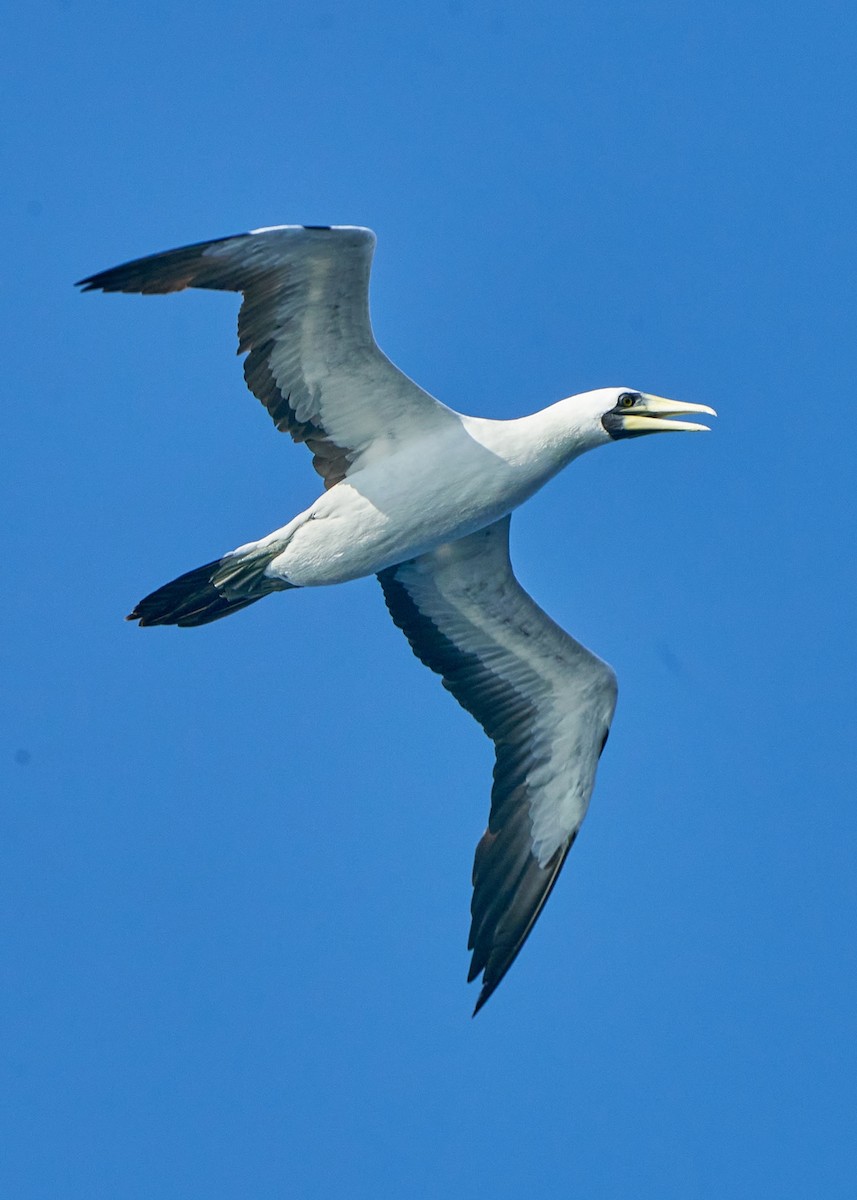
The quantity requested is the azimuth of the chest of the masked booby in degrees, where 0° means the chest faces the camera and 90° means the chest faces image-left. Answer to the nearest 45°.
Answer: approximately 270°
